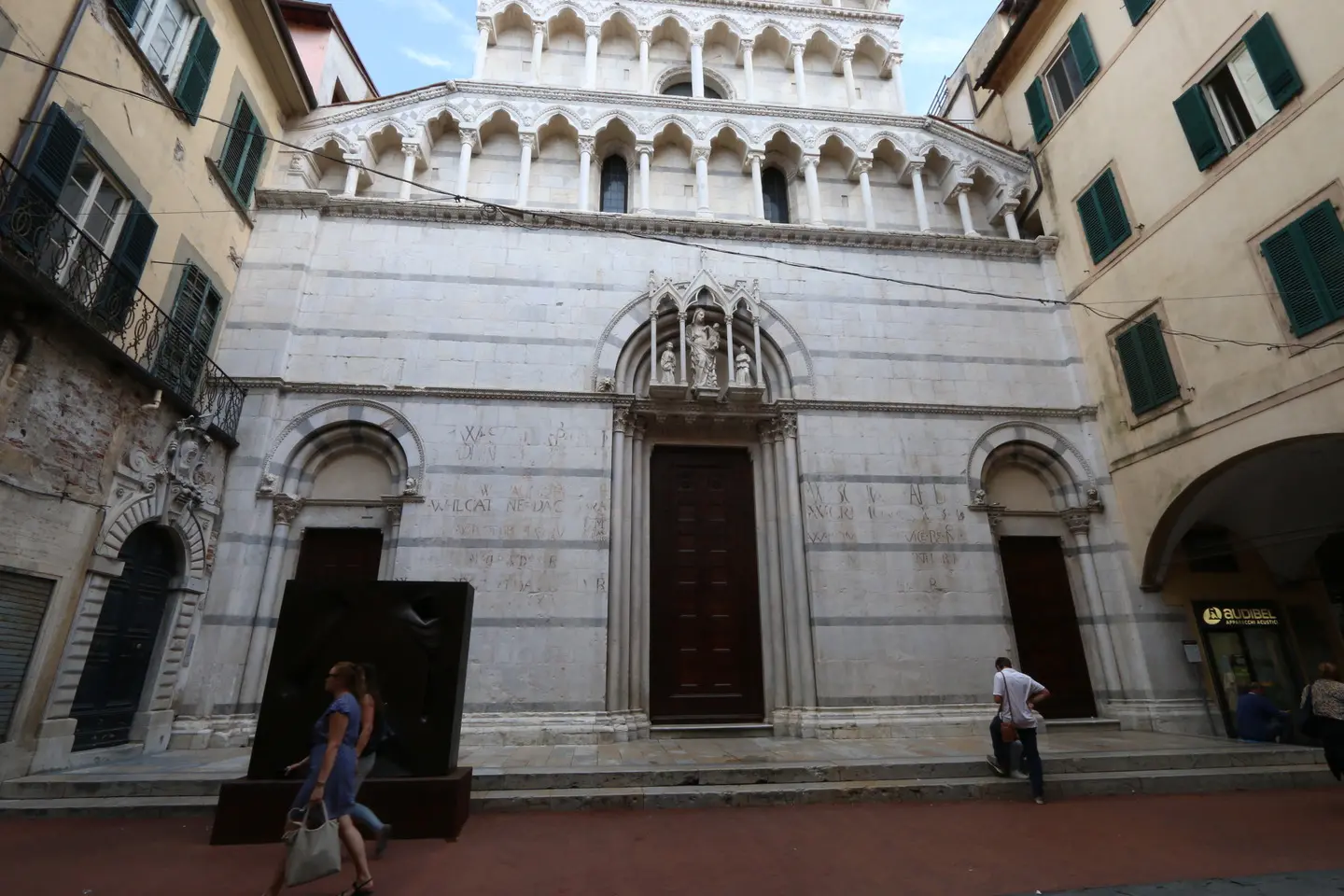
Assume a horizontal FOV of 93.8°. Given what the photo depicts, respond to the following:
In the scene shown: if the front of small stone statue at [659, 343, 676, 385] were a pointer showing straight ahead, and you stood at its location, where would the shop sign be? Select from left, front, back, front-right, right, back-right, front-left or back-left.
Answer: front-left

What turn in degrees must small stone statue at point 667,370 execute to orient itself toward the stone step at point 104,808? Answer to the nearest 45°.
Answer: approximately 90° to its right

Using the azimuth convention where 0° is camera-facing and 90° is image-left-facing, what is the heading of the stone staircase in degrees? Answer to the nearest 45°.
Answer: approximately 0°

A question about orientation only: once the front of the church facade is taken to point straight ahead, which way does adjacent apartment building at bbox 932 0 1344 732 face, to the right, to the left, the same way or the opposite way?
to the right

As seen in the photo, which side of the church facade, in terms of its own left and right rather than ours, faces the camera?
front

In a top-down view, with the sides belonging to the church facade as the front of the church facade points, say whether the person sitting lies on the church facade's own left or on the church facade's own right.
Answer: on the church facade's own left

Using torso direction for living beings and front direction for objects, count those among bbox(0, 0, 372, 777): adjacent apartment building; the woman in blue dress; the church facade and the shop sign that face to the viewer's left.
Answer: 1

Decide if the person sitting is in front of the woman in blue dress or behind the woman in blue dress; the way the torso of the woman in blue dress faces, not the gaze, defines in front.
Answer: behind

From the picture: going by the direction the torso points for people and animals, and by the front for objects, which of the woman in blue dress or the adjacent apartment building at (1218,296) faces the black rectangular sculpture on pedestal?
the adjacent apartment building

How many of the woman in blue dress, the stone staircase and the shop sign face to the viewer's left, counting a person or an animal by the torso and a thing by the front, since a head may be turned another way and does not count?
1

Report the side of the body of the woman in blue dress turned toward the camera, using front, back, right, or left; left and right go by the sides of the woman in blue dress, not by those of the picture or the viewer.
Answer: left

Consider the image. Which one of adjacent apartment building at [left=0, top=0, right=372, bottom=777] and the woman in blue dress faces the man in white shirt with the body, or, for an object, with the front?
the adjacent apartment building

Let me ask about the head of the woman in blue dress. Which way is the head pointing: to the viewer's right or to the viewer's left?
to the viewer's left

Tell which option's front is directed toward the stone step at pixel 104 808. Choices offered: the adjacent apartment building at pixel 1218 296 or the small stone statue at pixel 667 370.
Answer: the adjacent apartment building
